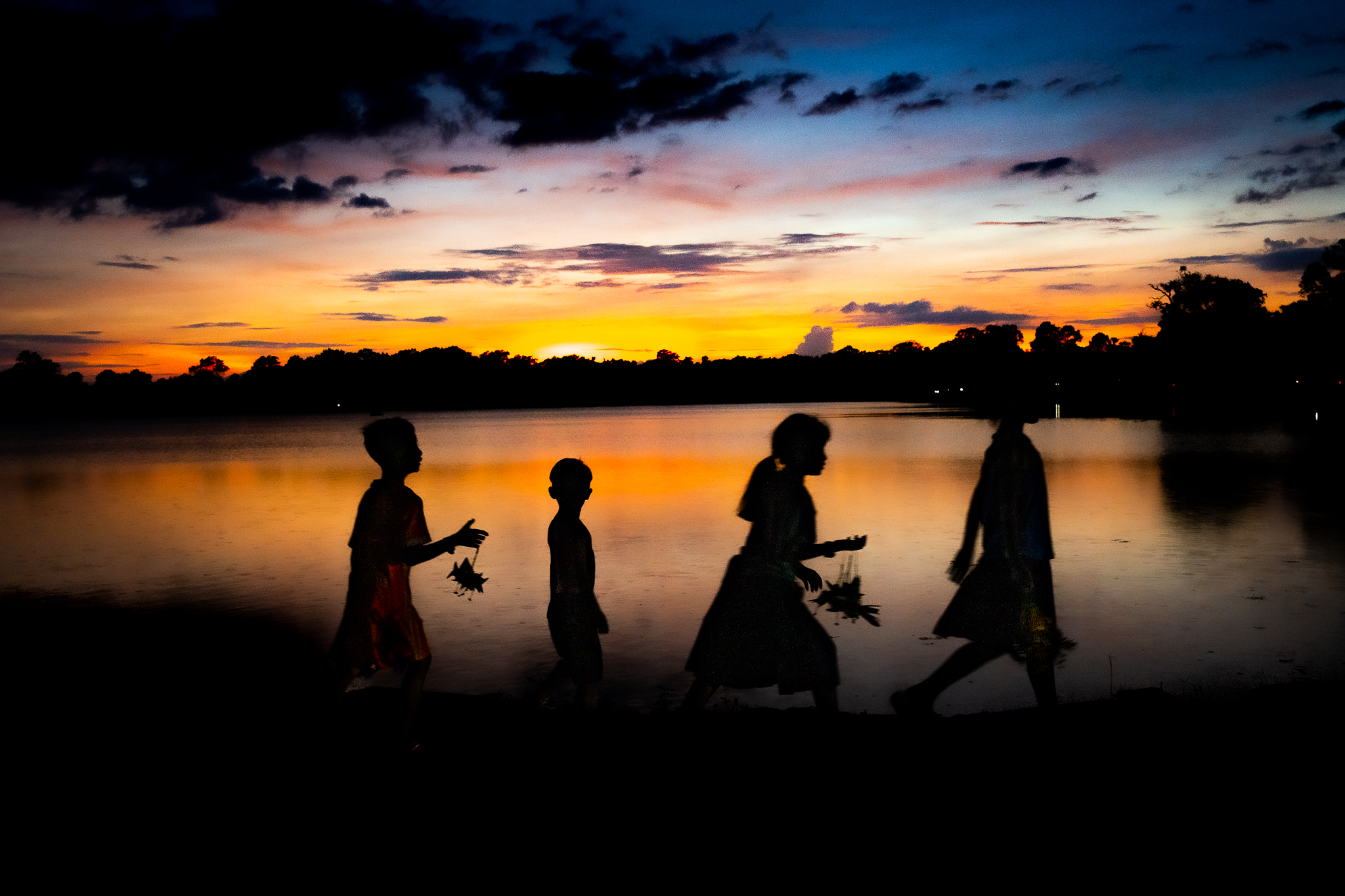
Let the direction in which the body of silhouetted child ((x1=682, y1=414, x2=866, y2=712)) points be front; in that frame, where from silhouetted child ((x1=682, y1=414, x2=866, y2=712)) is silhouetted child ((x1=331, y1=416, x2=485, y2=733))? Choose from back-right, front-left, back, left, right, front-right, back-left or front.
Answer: back

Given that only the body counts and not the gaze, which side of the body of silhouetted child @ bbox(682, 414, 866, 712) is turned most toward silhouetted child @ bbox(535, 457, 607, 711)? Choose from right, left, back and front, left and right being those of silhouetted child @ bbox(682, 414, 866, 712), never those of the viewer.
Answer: back

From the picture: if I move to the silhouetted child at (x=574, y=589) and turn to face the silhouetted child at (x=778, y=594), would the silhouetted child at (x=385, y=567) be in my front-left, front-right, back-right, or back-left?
back-right

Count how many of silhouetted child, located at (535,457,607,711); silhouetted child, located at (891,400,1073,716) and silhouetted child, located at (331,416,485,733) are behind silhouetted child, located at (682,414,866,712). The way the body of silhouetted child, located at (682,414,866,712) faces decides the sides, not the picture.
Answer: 2

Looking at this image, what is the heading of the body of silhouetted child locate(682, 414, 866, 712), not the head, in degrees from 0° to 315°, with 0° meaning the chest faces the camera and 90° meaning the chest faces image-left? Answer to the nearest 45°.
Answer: approximately 270°

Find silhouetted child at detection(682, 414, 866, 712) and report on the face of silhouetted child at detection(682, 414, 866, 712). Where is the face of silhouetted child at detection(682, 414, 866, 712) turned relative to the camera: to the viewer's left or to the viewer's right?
to the viewer's right
